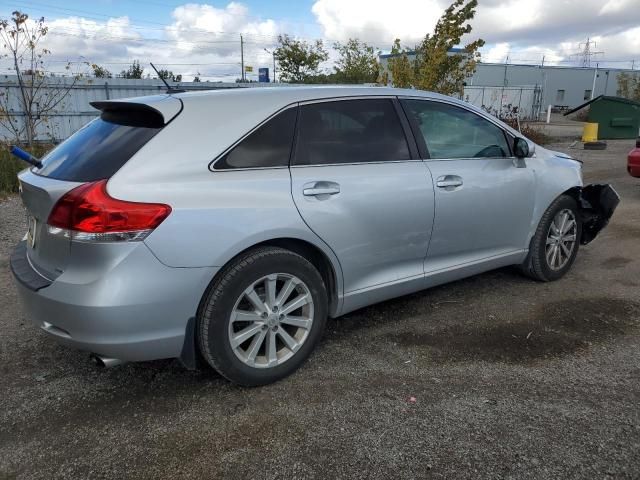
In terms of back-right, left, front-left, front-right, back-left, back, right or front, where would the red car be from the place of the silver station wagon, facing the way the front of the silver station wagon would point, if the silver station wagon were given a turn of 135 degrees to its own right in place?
back-left

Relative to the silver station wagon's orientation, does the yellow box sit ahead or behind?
ahead

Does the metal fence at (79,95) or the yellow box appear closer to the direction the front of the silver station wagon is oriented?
the yellow box

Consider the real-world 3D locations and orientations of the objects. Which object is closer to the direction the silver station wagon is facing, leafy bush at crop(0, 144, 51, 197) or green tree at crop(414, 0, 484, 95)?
the green tree

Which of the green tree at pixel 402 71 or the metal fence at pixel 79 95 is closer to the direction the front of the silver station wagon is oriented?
the green tree

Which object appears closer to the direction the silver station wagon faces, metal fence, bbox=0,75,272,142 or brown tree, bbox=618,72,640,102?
the brown tree

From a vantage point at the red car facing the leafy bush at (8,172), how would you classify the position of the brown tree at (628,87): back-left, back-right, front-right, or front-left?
back-right

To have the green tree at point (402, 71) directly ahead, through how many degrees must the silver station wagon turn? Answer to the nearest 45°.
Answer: approximately 45° to its left

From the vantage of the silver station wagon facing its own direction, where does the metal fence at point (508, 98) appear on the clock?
The metal fence is roughly at 11 o'clock from the silver station wagon.

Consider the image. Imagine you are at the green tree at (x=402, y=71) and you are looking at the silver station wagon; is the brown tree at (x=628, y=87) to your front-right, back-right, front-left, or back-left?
back-left

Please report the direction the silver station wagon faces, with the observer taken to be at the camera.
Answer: facing away from the viewer and to the right of the viewer

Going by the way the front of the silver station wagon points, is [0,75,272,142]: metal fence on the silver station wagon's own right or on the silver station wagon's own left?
on the silver station wagon's own left
